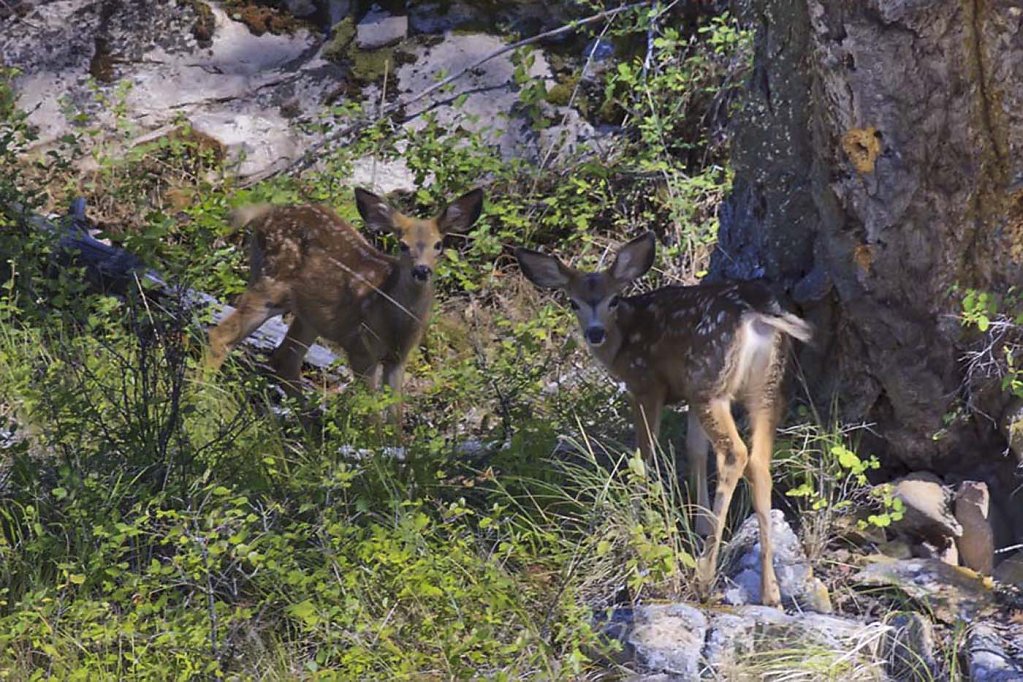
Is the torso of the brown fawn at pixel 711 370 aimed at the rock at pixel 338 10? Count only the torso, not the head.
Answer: yes

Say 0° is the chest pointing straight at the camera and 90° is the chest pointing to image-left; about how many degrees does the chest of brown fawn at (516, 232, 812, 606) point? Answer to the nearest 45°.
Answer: approximately 135°

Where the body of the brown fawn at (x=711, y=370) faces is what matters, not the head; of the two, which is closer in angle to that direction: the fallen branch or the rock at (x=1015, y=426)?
the fallen branch

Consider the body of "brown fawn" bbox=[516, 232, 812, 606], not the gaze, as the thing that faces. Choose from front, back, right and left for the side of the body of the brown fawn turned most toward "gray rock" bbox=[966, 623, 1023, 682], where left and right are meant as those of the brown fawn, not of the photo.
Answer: back

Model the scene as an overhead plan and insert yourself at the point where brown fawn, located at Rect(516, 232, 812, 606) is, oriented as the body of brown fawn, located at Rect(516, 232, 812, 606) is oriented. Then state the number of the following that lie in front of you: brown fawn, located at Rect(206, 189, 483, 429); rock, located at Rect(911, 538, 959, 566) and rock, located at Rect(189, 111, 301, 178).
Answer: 2

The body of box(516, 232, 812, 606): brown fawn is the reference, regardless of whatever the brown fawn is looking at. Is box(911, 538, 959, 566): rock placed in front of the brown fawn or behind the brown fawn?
behind

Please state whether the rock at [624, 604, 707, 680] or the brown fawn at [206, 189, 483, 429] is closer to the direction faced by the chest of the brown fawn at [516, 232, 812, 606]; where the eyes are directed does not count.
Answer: the brown fawn

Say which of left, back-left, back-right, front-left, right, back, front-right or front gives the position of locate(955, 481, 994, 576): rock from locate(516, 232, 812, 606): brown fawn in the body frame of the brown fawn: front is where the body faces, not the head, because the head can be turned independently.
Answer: back-right
